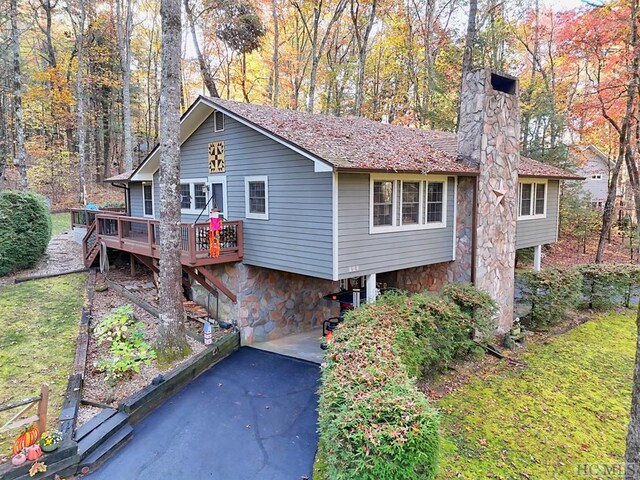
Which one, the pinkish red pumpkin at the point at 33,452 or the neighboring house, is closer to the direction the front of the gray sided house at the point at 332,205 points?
the pinkish red pumpkin

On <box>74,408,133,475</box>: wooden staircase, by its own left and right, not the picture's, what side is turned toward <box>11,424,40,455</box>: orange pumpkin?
right

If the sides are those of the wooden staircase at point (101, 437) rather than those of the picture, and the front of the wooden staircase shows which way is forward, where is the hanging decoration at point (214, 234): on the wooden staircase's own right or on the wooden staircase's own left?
on the wooden staircase's own left

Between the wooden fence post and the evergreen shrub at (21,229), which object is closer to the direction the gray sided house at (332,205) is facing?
the wooden fence post

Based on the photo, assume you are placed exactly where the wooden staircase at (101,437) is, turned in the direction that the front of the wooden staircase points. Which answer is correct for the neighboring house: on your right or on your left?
on your left

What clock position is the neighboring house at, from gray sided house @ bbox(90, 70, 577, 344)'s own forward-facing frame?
The neighboring house is roughly at 6 o'clock from the gray sided house.

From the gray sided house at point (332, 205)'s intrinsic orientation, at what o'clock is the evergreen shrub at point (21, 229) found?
The evergreen shrub is roughly at 2 o'clock from the gray sided house.

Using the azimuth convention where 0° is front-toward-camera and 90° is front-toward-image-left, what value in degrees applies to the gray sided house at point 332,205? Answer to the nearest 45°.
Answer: approximately 45°

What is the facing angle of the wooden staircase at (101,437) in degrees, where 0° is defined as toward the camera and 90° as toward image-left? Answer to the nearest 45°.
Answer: approximately 315°
